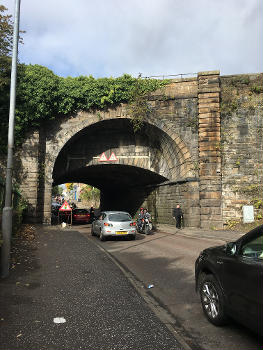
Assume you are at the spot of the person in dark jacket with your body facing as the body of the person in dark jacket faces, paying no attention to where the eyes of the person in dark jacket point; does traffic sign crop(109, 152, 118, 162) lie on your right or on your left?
on your right

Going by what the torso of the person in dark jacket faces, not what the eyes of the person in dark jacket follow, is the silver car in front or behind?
in front

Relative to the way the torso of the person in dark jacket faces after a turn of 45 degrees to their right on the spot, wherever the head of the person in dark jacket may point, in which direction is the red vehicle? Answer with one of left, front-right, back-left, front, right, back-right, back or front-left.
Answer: right

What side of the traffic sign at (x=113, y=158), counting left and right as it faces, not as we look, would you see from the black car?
front

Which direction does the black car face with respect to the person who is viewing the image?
facing away from the viewer and to the left of the viewer

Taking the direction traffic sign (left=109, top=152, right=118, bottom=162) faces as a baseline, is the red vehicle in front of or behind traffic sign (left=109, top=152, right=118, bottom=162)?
behind

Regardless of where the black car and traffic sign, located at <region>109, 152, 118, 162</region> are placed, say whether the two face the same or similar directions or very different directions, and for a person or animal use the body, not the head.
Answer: very different directions

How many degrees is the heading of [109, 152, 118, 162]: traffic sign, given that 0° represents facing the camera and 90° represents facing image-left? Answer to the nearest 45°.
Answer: approximately 0°

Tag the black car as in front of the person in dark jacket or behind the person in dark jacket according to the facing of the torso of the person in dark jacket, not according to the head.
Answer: in front
